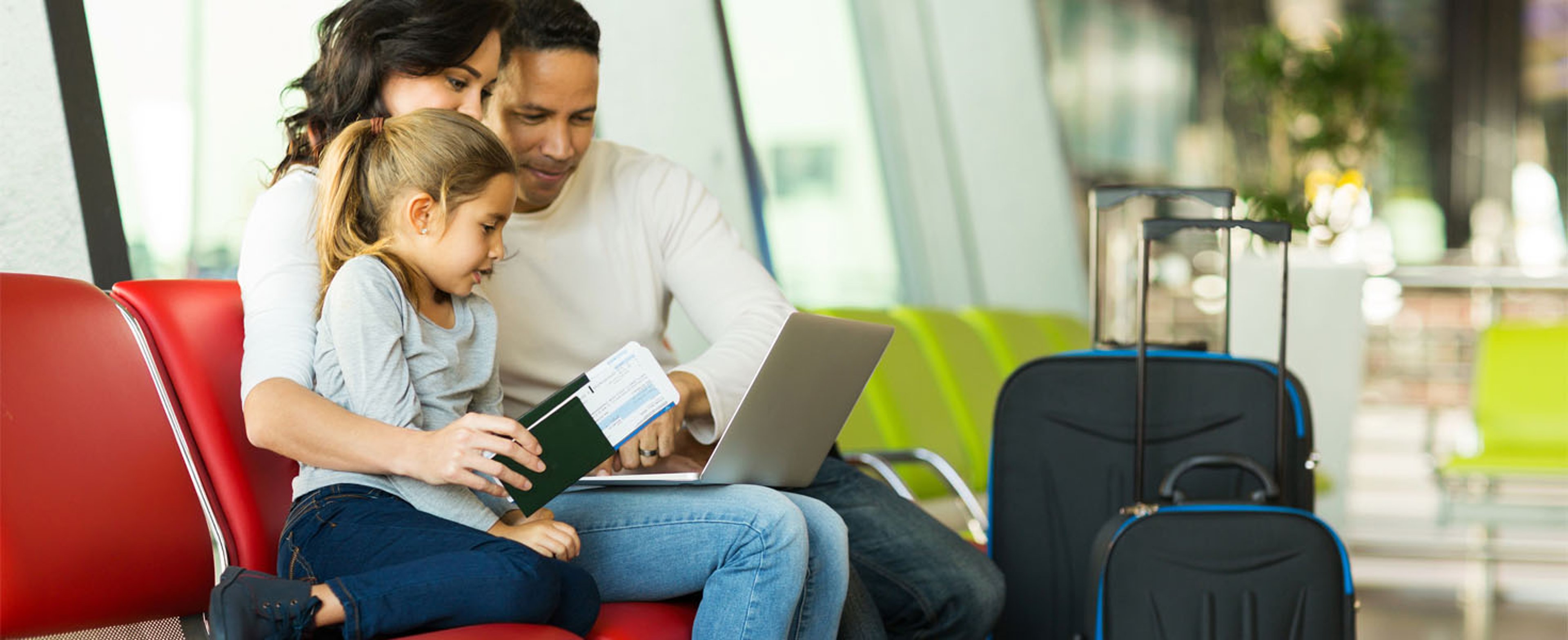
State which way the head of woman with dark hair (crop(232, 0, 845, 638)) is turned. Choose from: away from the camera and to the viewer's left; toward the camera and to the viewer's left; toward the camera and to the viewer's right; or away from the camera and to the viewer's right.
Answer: toward the camera and to the viewer's right

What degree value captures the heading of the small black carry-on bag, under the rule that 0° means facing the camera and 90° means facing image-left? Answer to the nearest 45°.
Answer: approximately 0°

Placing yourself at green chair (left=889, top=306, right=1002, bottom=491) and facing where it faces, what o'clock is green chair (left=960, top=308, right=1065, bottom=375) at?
green chair (left=960, top=308, right=1065, bottom=375) is roughly at 8 o'clock from green chair (left=889, top=306, right=1002, bottom=491).

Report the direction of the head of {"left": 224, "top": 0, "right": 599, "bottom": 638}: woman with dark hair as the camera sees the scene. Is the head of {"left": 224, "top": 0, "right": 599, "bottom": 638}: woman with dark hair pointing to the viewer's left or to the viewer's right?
to the viewer's right

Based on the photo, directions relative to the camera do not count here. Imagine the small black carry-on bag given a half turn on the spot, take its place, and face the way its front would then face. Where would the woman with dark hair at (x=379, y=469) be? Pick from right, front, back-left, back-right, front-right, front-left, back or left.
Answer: back-left

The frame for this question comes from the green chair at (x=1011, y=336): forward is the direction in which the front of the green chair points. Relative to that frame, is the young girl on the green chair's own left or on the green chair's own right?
on the green chair's own right

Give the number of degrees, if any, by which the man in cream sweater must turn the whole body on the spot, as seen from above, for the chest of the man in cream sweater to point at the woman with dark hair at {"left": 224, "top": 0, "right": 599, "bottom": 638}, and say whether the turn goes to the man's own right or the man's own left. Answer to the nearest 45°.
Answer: approximately 90° to the man's own right

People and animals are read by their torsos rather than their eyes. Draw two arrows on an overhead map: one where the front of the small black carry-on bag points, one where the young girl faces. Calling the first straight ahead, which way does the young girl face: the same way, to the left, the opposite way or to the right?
to the left

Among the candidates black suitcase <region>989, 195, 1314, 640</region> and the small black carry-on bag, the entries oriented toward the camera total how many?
2

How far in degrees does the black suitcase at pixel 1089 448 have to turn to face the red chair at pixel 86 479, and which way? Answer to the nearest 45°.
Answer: approximately 45° to its right

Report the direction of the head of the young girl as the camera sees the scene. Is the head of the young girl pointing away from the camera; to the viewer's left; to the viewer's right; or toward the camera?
to the viewer's right

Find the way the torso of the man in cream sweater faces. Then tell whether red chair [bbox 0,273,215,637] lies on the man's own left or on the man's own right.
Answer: on the man's own right

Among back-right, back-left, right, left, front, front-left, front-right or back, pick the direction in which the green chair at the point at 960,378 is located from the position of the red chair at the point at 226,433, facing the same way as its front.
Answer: left
